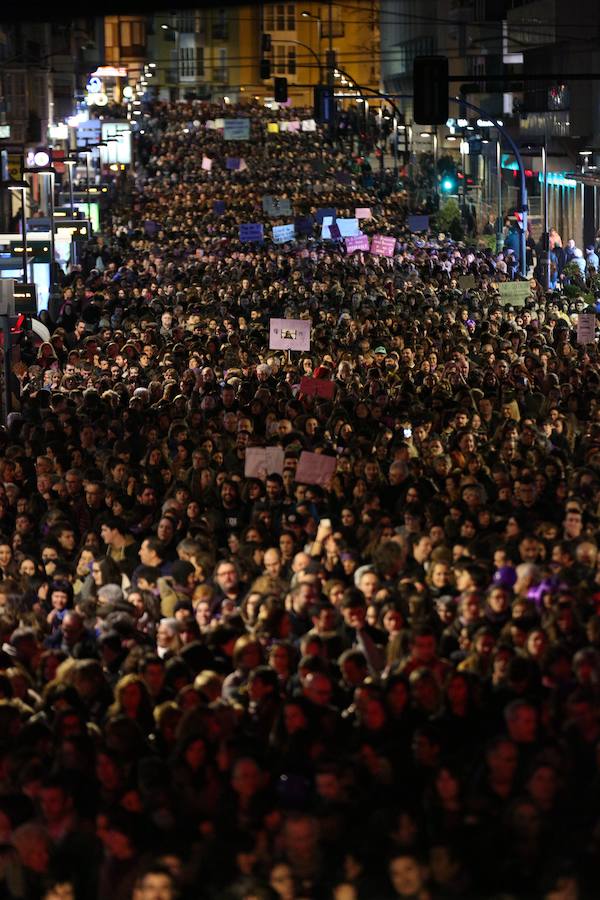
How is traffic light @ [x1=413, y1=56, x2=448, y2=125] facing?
away from the camera
